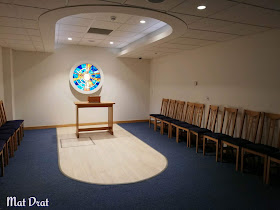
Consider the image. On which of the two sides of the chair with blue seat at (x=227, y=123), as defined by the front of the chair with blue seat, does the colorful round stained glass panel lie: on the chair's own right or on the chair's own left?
on the chair's own right

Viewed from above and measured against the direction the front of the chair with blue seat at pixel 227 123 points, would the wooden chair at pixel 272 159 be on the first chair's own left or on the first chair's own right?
on the first chair's own left

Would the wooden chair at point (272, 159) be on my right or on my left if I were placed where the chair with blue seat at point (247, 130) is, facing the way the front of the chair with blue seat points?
on my left

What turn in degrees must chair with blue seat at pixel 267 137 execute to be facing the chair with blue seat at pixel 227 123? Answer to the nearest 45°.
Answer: approximately 90° to its right

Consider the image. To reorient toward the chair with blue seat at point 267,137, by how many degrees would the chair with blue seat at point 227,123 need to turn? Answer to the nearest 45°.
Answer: approximately 90° to its left

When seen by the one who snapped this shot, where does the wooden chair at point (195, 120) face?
facing the viewer and to the left of the viewer

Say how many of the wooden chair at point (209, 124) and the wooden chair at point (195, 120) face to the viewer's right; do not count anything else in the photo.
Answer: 0

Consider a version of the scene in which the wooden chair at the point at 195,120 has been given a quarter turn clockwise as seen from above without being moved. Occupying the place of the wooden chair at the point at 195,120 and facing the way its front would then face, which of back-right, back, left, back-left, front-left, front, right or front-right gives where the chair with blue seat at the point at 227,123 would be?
back

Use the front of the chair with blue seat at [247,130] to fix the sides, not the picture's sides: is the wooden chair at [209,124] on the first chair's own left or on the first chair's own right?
on the first chair's own right

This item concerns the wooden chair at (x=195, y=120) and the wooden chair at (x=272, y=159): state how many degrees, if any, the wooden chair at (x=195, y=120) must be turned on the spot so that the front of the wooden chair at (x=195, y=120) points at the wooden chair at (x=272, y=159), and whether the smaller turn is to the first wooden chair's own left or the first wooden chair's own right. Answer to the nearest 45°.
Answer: approximately 90° to the first wooden chair's own left
